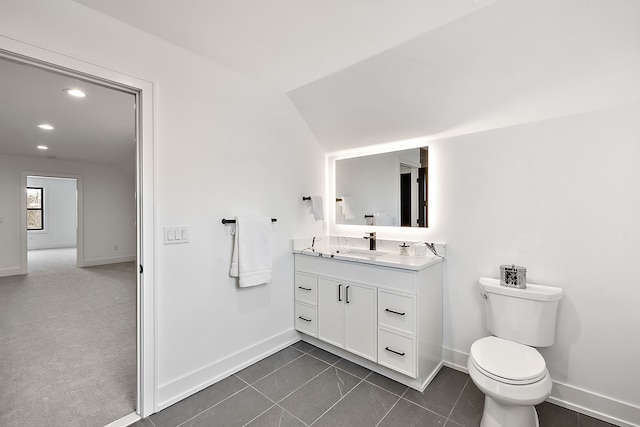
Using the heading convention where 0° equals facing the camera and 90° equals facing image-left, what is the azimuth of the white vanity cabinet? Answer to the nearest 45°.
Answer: approximately 45°

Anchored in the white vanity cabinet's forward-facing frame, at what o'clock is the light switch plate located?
The light switch plate is roughly at 1 o'clock from the white vanity cabinet.

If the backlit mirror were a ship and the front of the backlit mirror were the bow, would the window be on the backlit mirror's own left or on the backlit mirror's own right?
on the backlit mirror's own right

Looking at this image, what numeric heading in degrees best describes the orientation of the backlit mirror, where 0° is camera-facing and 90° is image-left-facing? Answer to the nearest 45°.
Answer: approximately 45°

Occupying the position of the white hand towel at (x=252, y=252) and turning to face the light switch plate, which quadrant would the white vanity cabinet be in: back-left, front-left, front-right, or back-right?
back-left

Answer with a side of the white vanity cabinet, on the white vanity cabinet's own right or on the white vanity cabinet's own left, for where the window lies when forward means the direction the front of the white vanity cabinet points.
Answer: on the white vanity cabinet's own right

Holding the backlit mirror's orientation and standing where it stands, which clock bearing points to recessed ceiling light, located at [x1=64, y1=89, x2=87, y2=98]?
The recessed ceiling light is roughly at 1 o'clock from the backlit mirror.
